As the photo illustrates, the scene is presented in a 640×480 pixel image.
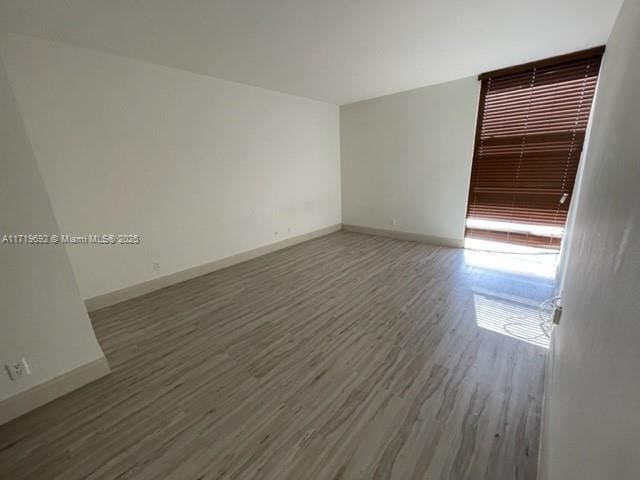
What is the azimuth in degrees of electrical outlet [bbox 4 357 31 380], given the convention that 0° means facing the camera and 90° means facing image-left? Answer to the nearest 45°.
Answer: approximately 0°

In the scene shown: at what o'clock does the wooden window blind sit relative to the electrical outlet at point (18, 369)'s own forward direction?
The wooden window blind is roughly at 10 o'clock from the electrical outlet.
